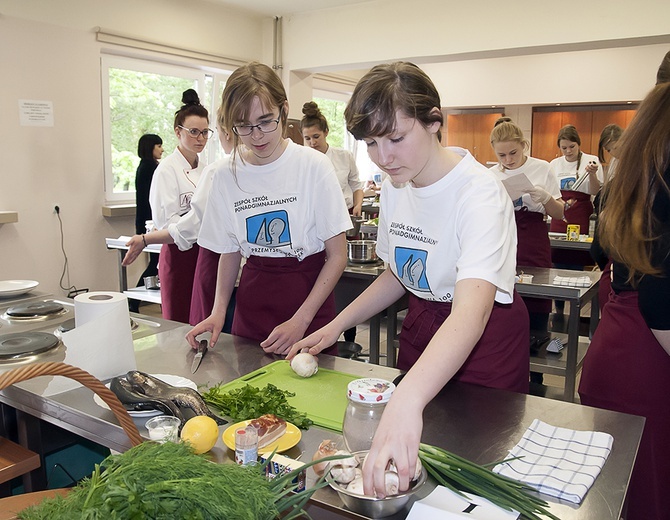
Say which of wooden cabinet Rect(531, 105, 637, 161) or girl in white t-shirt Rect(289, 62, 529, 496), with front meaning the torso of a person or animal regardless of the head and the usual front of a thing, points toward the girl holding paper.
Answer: the wooden cabinet

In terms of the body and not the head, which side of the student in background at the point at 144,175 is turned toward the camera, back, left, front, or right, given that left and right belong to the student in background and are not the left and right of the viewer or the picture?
right

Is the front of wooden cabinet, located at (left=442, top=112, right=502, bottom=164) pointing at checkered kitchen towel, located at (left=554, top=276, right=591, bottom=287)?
yes

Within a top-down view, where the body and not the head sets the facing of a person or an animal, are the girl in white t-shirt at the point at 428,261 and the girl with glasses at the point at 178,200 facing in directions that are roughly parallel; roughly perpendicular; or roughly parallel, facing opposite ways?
roughly perpendicular

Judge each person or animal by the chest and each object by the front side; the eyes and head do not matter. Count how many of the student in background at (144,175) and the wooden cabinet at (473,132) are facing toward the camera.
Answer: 1

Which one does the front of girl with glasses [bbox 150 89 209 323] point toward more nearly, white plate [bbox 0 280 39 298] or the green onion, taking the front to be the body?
the green onion

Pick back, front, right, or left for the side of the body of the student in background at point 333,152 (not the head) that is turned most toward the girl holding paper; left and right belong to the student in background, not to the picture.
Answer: left

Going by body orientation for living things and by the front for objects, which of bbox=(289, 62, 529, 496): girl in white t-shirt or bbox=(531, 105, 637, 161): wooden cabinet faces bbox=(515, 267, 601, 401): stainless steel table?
the wooden cabinet
